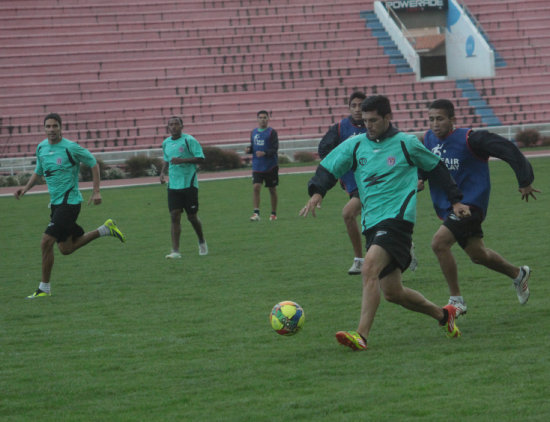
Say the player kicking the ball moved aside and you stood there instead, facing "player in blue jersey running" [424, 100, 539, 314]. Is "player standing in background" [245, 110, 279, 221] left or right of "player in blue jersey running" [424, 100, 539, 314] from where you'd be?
left

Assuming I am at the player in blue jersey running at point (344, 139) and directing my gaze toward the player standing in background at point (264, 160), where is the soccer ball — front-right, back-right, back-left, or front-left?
back-left

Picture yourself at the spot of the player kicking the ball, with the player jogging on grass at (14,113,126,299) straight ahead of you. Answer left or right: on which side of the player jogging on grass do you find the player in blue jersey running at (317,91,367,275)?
right

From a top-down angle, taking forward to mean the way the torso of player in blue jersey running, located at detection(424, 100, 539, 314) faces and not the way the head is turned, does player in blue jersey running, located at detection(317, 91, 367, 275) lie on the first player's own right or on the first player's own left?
on the first player's own right

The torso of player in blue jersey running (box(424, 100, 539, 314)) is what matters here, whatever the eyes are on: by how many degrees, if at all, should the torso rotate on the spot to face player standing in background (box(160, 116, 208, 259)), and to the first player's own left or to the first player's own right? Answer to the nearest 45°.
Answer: approximately 90° to the first player's own right

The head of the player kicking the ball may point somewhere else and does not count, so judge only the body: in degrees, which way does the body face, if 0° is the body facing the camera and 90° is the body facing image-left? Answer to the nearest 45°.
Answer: approximately 45°

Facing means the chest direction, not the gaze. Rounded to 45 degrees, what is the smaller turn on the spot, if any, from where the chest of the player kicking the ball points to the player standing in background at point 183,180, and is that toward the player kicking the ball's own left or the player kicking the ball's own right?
approximately 90° to the player kicking the ball's own right
